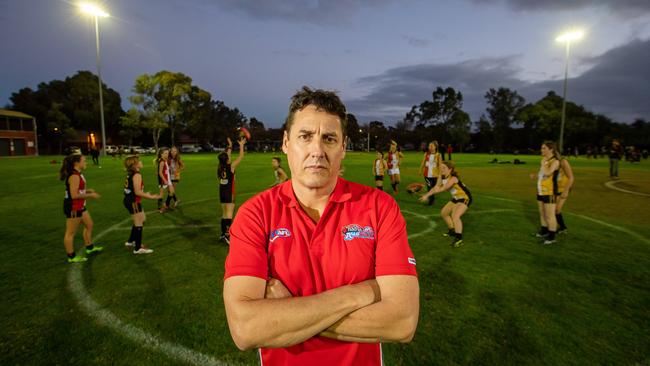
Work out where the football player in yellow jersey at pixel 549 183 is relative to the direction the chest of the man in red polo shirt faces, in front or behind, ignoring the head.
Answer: behind

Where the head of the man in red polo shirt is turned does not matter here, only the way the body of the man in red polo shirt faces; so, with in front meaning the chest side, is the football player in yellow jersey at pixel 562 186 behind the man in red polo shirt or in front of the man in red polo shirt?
behind

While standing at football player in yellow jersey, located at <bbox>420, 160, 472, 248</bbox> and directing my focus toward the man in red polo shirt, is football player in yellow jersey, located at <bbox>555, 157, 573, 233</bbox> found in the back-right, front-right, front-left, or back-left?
back-left

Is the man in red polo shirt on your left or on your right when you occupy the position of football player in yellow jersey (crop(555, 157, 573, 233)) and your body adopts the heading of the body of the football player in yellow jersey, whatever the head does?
on your left

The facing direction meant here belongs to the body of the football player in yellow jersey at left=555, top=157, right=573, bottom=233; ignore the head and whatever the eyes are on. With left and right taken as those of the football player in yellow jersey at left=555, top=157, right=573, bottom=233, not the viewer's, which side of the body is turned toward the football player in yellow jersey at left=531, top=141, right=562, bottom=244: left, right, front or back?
left

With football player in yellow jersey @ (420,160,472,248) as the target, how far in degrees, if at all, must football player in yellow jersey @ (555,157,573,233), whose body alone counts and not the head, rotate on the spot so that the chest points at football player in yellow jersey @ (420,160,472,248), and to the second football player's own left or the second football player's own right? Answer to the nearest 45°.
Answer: approximately 45° to the second football player's own left

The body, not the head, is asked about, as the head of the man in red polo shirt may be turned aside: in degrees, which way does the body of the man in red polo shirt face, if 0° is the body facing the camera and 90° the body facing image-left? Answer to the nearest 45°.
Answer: approximately 0°

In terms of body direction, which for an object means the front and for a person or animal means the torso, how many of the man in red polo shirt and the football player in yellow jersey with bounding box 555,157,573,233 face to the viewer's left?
1

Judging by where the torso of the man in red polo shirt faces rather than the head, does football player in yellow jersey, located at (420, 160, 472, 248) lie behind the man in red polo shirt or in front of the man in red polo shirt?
behind

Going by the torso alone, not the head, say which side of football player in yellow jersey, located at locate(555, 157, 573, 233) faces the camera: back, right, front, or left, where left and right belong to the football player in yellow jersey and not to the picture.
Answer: left
